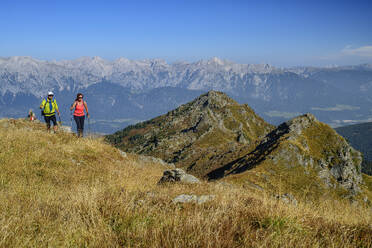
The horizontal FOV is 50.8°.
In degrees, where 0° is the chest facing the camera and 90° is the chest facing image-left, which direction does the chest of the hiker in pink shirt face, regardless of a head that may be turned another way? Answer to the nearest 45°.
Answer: approximately 0°

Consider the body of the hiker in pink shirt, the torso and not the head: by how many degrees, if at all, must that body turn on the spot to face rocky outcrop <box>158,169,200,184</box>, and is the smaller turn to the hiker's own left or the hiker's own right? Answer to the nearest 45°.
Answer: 0° — they already face it

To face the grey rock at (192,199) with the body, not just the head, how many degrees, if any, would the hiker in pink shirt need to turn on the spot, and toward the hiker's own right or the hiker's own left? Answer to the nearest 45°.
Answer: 0° — they already face it
